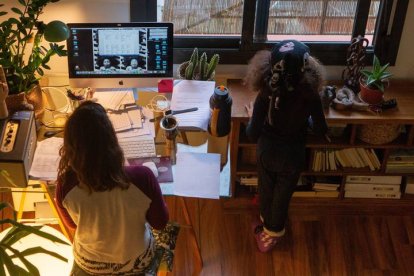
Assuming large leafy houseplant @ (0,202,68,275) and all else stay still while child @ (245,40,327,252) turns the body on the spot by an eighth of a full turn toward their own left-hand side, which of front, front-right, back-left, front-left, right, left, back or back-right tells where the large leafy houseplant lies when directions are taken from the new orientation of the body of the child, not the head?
left

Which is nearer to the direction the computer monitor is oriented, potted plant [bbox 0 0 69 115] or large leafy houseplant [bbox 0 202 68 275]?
the large leafy houseplant

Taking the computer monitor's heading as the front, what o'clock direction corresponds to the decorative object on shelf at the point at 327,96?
The decorative object on shelf is roughly at 9 o'clock from the computer monitor.

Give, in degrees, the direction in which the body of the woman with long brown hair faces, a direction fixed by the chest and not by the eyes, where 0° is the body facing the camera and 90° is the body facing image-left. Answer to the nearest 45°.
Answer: approximately 180°

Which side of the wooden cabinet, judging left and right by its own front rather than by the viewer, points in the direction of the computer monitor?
right

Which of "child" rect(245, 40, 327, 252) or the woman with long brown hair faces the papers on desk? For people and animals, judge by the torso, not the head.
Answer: the woman with long brown hair

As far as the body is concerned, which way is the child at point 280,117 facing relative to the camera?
away from the camera

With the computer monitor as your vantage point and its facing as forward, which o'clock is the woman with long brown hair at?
The woman with long brown hair is roughly at 12 o'clock from the computer monitor.

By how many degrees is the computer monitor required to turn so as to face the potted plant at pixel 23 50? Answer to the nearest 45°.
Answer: approximately 90° to its right

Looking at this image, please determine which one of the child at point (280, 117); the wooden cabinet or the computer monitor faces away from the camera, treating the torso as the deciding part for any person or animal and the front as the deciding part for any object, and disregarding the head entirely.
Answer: the child

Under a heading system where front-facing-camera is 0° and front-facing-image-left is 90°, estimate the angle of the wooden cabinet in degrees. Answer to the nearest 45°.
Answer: approximately 0°

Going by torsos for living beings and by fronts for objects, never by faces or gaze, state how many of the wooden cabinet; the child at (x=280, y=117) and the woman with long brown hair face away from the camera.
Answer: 2

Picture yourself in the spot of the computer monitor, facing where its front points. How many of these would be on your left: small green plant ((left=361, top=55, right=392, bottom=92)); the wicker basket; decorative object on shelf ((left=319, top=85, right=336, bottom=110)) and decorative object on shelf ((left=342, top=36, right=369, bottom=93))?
4

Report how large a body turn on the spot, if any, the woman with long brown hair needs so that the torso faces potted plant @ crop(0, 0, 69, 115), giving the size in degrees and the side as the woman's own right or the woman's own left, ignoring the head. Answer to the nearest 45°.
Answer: approximately 45° to the woman's own left

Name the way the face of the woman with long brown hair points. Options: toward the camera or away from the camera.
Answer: away from the camera

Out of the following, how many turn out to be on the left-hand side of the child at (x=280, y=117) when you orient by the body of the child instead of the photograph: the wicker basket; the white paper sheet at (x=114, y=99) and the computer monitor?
2

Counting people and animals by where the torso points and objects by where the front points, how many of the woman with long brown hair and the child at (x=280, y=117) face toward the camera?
0
